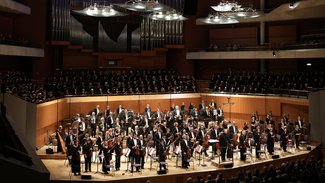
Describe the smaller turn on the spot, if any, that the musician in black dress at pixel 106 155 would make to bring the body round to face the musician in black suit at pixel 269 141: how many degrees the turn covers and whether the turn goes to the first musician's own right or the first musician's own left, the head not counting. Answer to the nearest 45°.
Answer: approximately 90° to the first musician's own left

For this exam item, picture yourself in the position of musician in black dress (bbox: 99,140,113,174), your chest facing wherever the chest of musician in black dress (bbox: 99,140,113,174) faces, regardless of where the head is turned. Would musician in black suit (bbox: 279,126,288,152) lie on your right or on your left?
on your left

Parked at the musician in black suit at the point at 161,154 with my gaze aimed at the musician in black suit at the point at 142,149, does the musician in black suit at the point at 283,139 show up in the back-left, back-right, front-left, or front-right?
back-right

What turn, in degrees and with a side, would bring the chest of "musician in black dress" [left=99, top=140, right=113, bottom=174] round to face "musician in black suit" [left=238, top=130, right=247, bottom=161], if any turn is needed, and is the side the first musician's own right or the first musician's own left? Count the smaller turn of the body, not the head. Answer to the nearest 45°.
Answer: approximately 90° to the first musician's own left

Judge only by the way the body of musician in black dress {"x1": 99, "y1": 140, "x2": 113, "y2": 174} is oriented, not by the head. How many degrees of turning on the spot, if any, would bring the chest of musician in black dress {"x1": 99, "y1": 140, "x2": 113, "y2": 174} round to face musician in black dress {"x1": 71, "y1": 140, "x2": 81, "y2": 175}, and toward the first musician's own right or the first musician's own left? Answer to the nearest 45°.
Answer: approximately 90° to the first musician's own right

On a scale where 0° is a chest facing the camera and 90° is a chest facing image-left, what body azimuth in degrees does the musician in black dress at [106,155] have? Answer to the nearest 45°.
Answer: approximately 0°

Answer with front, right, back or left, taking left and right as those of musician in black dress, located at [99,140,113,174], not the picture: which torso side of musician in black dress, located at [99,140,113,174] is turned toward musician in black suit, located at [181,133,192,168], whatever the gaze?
left

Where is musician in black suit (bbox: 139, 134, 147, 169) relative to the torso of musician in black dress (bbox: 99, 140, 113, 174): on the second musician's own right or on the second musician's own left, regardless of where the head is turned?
on the second musician's own left

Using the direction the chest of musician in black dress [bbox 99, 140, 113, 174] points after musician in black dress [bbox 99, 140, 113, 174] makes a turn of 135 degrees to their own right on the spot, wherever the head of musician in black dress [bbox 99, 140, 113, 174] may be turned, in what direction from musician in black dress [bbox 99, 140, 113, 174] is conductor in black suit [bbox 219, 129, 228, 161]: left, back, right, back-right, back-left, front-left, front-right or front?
back-right
